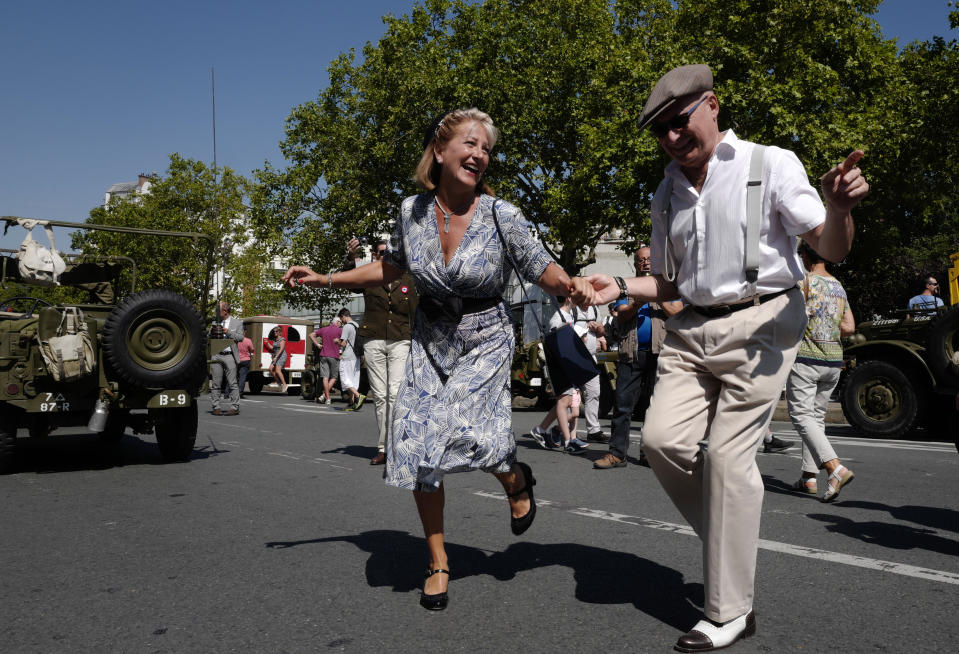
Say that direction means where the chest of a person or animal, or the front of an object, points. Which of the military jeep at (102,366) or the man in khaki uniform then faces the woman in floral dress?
the man in khaki uniform

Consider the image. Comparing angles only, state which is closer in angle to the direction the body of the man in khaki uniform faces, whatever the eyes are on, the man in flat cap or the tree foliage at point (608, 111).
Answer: the man in flat cap

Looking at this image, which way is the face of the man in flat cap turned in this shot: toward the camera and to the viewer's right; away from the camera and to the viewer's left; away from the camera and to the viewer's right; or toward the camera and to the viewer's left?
toward the camera and to the viewer's left

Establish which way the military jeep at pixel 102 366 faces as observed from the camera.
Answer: facing away from the viewer

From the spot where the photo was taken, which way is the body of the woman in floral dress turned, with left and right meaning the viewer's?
facing the viewer

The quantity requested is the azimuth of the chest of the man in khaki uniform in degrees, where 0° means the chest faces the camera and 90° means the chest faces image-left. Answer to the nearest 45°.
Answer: approximately 0°

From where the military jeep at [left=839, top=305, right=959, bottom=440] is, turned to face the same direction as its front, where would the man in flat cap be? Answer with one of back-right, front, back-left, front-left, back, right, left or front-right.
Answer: left

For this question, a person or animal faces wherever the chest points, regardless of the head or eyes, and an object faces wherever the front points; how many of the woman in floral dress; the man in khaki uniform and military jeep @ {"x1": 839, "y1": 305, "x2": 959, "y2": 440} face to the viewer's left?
1

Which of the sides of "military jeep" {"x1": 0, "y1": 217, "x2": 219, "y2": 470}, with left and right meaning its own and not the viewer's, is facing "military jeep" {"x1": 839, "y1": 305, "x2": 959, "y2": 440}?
right

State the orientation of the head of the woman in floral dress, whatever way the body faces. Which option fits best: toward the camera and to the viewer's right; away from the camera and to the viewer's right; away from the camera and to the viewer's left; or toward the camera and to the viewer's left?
toward the camera and to the viewer's right

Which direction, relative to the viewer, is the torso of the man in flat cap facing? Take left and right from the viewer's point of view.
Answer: facing the viewer and to the left of the viewer

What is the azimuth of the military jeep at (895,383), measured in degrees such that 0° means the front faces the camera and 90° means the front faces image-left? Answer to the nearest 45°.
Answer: approximately 90°

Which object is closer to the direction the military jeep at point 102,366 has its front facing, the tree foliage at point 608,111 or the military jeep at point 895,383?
the tree foliage

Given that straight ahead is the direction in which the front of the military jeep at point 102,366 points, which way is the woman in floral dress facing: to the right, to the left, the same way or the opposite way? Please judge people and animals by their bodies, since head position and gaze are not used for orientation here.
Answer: the opposite way
